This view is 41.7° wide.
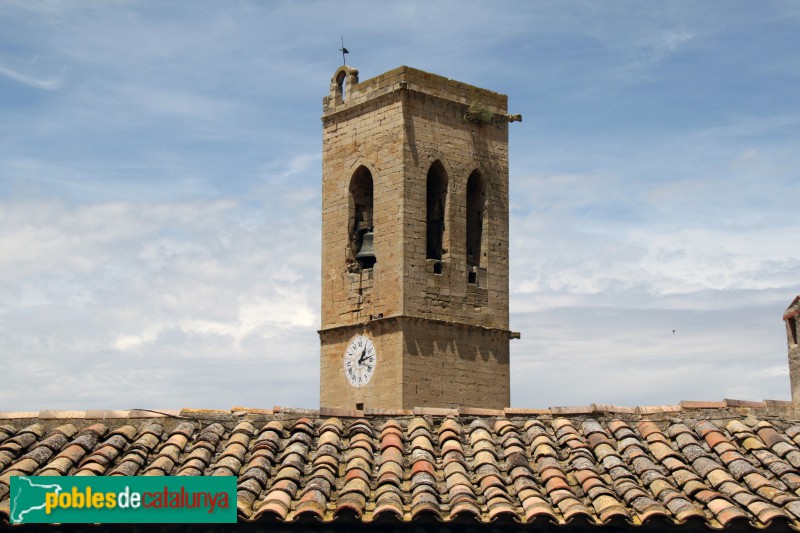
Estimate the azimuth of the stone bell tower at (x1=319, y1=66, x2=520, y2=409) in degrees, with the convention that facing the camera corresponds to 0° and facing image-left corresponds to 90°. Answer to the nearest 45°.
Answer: approximately 45°

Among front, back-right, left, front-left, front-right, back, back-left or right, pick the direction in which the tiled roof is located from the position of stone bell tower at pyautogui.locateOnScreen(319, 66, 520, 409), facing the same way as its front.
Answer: front-left
